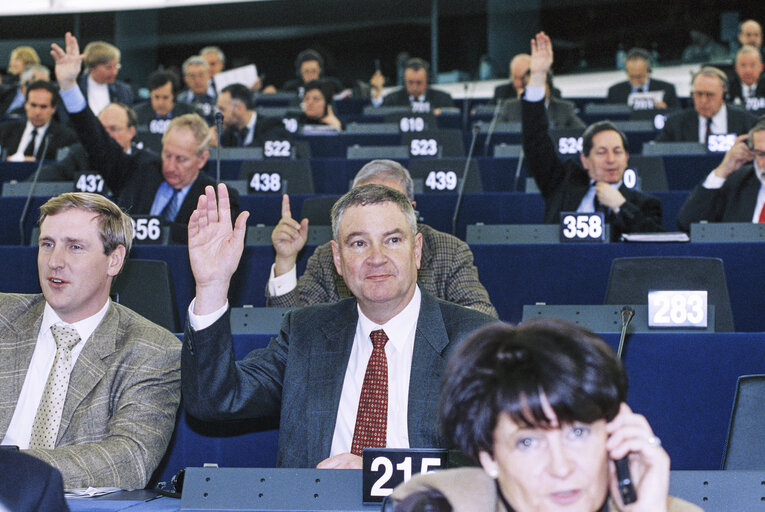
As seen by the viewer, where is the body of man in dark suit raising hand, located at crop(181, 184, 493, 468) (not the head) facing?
toward the camera

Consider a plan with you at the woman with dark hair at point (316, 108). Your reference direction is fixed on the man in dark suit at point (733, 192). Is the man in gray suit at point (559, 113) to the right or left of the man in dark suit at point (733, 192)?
left

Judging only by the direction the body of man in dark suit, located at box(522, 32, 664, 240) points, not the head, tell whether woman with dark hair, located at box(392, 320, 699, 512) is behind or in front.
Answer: in front

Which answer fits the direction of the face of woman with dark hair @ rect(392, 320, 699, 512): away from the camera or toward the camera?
toward the camera

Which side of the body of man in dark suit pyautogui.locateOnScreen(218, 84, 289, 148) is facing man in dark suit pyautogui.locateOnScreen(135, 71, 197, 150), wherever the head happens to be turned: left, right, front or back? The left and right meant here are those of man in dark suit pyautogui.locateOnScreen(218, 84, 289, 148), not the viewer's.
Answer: right

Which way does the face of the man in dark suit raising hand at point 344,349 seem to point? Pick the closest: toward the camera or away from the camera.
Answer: toward the camera

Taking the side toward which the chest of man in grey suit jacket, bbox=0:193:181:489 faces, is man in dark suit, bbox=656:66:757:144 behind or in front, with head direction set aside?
behind

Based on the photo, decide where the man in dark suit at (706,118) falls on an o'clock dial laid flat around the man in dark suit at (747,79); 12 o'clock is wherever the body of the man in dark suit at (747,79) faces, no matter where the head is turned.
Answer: the man in dark suit at (706,118) is roughly at 12 o'clock from the man in dark suit at (747,79).

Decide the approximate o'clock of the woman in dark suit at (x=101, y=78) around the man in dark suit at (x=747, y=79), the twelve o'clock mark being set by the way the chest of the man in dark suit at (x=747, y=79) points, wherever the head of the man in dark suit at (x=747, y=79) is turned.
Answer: the woman in dark suit at (x=101, y=78) is roughly at 2 o'clock from the man in dark suit at (x=747, y=79).

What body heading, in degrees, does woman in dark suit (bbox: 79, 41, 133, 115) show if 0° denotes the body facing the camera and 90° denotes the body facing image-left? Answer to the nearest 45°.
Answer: approximately 315°

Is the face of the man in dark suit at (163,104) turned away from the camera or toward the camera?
toward the camera

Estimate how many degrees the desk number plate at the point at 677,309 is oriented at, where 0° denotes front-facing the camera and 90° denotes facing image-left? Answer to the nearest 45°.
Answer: approximately 0°

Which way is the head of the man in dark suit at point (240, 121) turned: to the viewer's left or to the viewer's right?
to the viewer's left

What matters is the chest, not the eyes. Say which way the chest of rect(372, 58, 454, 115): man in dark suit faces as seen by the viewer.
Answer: toward the camera

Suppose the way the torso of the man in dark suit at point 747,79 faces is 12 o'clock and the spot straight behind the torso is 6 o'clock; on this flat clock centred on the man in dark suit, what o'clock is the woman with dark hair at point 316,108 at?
The woman with dark hair is roughly at 2 o'clock from the man in dark suit.
